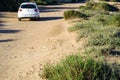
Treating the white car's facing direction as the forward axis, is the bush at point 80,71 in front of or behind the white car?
behind

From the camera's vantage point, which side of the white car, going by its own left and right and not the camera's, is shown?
back
